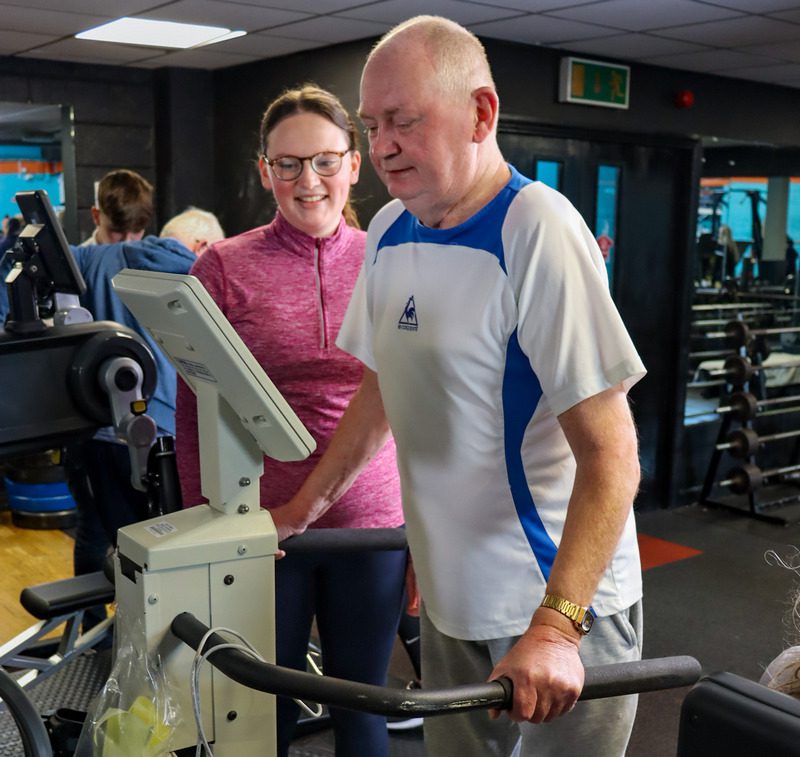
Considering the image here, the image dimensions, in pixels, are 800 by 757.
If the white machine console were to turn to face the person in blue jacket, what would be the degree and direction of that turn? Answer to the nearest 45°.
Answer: approximately 45° to its left

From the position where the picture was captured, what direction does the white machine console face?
facing away from the viewer and to the right of the viewer

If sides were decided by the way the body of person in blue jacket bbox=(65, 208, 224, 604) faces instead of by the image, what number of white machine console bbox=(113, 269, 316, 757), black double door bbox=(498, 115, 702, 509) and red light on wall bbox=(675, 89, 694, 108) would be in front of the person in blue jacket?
2

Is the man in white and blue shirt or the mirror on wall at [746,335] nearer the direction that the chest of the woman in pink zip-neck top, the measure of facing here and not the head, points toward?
the man in white and blue shirt

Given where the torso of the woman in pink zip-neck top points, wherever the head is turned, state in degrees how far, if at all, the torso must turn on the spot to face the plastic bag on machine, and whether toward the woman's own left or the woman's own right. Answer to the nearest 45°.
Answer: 0° — they already face it

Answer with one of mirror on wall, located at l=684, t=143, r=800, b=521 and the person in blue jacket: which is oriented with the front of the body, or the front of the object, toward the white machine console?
the mirror on wall

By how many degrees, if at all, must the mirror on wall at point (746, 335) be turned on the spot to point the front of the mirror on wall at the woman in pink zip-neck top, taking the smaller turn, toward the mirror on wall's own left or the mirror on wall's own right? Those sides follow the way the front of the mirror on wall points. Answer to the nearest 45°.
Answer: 0° — it already faces them

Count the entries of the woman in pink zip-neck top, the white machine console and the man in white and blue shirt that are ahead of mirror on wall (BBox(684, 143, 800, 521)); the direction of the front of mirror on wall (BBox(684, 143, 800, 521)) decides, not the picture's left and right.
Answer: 3

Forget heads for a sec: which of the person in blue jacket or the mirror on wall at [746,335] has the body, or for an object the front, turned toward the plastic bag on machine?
the mirror on wall
